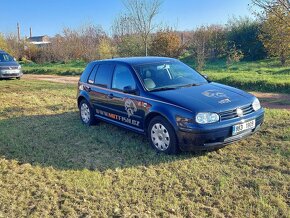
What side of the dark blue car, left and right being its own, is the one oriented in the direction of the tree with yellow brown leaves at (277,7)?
left

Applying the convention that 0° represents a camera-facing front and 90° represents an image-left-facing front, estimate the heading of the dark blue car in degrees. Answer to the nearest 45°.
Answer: approximately 315°
